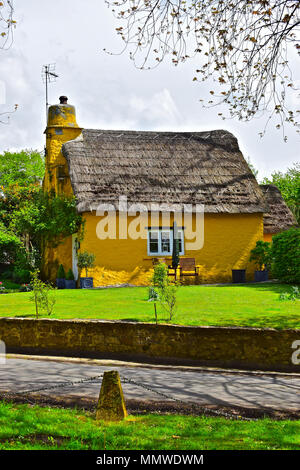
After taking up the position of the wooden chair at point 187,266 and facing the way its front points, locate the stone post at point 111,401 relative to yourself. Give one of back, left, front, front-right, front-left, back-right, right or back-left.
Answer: front

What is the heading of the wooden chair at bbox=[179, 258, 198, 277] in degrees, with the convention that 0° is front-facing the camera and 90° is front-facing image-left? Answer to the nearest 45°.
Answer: approximately 0°

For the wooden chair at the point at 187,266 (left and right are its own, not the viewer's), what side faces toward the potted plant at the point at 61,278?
right

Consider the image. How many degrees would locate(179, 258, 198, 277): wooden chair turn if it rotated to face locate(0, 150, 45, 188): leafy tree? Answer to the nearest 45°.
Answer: approximately 135° to its right

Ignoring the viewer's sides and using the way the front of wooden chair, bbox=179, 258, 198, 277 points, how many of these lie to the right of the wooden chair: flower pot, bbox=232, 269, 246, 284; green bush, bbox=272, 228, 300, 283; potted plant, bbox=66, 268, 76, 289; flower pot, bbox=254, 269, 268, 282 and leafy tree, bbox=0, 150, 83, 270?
2

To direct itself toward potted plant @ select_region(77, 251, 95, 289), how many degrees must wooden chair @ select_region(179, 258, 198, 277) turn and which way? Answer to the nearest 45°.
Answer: approximately 90° to its right

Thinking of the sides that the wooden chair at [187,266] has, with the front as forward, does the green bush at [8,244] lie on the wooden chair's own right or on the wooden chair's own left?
on the wooden chair's own right

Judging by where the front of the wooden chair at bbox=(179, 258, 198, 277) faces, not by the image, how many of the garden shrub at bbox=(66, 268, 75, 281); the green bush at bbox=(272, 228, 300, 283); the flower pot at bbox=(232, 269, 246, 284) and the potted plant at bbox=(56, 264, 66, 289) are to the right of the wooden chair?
2

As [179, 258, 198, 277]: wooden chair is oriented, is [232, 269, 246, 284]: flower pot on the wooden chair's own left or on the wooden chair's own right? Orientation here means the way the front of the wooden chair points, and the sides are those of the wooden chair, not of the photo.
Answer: on the wooden chair's own left

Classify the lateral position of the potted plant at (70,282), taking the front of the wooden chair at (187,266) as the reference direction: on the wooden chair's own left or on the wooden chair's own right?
on the wooden chair's own right

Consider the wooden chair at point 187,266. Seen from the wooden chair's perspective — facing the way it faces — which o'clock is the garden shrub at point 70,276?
The garden shrub is roughly at 3 o'clock from the wooden chair.

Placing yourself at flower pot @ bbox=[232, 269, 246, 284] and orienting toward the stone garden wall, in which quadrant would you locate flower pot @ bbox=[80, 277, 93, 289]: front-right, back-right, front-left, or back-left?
front-right

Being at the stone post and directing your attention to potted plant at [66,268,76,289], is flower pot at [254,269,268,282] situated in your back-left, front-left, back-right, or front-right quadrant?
front-right
